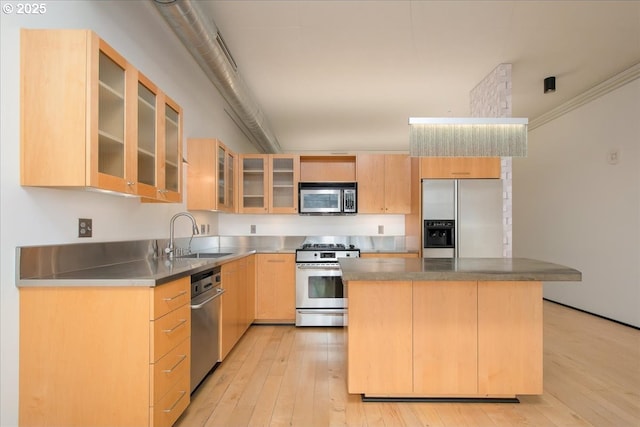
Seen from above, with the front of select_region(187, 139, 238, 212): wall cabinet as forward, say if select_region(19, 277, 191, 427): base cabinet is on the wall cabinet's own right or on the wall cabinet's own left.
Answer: on the wall cabinet's own right

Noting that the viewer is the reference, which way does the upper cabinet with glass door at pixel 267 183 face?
facing the viewer

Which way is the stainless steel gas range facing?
toward the camera

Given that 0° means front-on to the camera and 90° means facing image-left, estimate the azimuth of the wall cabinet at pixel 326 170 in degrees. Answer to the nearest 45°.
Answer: approximately 0°

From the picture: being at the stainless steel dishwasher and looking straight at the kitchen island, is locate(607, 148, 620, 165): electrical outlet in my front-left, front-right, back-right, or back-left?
front-left

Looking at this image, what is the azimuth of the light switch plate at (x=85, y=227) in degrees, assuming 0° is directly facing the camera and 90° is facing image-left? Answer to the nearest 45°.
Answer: approximately 315°

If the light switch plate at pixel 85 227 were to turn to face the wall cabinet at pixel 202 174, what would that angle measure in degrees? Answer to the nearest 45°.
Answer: approximately 90° to its left

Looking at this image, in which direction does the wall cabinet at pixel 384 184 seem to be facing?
toward the camera

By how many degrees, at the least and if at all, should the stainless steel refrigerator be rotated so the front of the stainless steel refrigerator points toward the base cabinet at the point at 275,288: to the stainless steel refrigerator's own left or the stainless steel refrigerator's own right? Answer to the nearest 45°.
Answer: approximately 90° to the stainless steel refrigerator's own right

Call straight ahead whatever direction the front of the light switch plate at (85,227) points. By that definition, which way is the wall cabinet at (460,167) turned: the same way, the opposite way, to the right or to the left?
to the right
